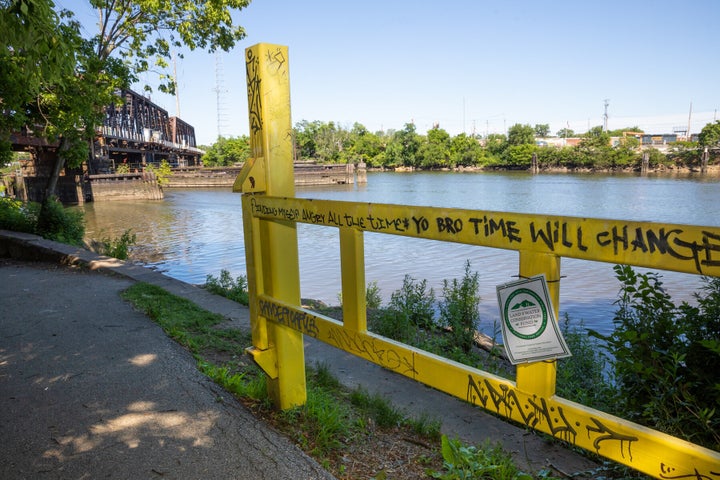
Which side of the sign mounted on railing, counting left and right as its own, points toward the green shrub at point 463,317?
back

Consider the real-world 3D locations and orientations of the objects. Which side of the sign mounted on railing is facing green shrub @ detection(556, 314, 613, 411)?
back

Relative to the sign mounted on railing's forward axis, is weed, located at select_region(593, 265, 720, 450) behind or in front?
behind

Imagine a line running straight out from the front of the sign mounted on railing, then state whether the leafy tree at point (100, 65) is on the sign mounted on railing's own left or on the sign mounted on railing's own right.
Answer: on the sign mounted on railing's own right

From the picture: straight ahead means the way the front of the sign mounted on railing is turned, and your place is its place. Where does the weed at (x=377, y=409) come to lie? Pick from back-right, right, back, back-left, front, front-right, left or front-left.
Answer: back-right

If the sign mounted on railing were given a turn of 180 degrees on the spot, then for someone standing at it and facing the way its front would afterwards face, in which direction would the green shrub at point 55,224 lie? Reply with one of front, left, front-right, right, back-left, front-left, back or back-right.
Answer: front-left

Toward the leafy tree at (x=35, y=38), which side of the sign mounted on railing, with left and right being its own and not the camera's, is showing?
right

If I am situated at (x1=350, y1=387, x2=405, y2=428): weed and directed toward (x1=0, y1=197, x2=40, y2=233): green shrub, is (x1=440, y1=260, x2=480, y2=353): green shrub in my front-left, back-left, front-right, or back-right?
front-right

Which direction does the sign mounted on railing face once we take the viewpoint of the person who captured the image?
facing the viewer
